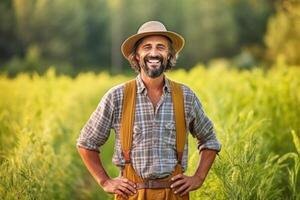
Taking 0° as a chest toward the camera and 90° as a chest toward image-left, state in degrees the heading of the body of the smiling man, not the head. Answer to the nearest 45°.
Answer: approximately 0°
